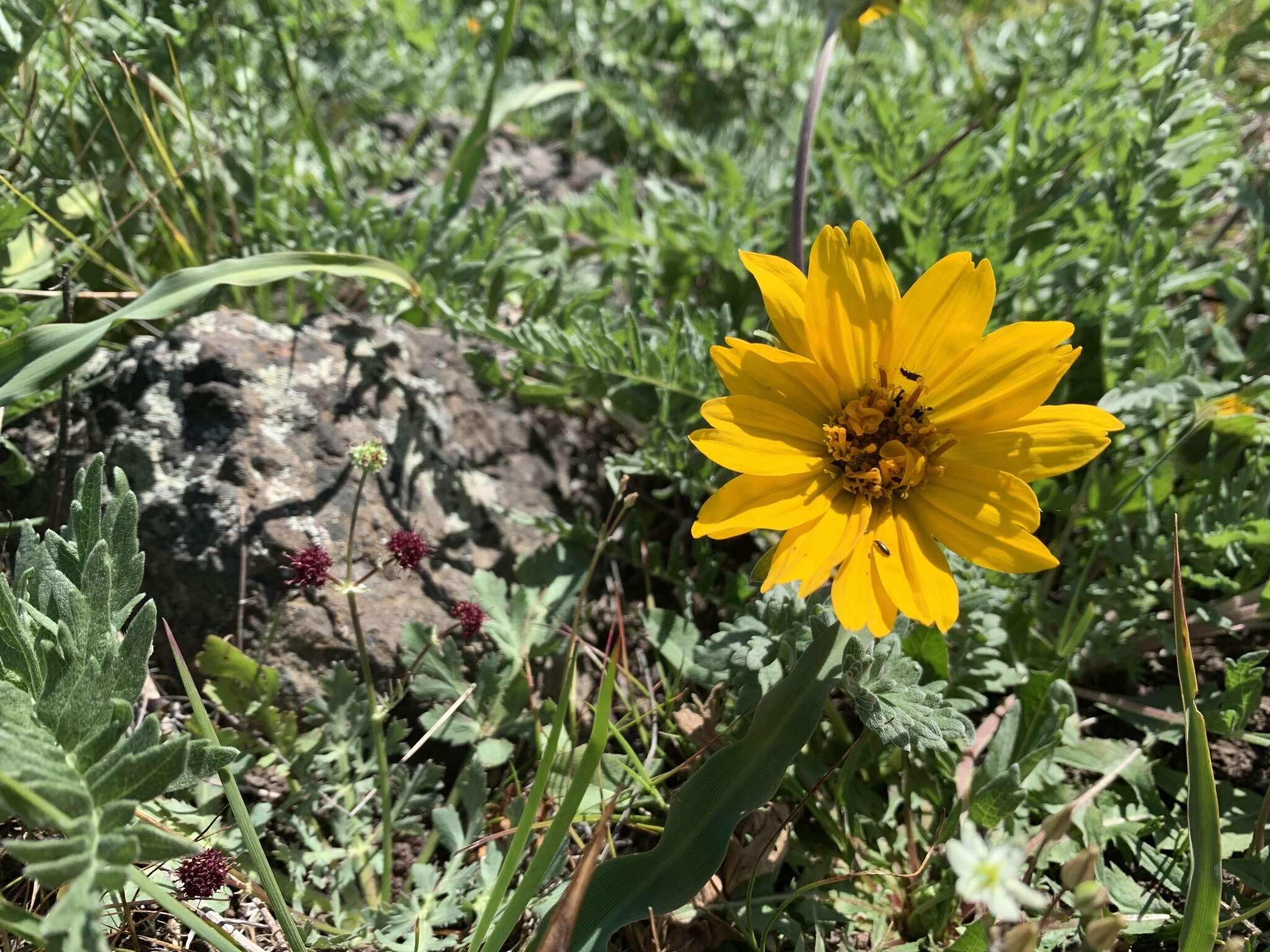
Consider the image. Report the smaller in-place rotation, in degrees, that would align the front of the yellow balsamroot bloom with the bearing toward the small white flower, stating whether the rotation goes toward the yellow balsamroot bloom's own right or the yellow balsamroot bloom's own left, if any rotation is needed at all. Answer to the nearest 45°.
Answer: approximately 45° to the yellow balsamroot bloom's own left

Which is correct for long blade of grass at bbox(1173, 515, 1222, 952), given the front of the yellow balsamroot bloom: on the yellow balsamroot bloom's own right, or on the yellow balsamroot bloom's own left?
on the yellow balsamroot bloom's own left

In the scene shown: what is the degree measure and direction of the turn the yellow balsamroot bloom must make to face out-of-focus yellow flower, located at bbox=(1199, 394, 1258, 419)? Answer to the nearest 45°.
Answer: approximately 135° to its left

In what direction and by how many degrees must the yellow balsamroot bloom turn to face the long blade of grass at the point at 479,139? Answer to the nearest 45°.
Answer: approximately 135° to its right

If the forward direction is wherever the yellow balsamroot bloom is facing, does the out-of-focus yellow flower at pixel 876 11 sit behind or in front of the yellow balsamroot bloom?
behind

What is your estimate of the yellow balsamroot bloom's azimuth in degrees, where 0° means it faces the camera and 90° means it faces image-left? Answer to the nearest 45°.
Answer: approximately 0°

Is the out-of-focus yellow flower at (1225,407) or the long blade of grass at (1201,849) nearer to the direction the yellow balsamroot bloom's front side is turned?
the long blade of grass
